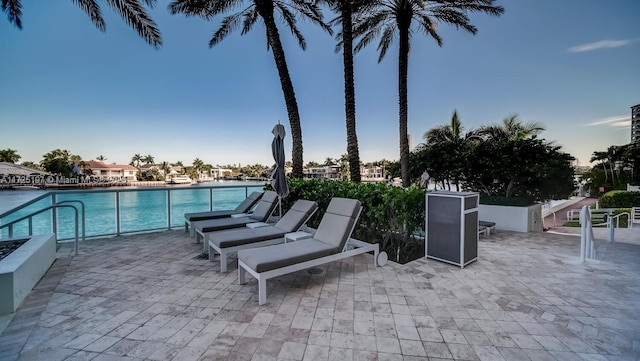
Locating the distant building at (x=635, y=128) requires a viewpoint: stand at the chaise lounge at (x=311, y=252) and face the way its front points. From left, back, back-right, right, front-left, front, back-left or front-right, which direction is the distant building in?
back

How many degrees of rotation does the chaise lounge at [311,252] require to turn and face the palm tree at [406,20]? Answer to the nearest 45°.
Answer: approximately 180°

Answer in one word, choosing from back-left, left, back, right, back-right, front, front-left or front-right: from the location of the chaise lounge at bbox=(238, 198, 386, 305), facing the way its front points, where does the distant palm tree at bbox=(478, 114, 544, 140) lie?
back

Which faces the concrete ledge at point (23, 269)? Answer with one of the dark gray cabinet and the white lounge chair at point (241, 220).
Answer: the white lounge chair

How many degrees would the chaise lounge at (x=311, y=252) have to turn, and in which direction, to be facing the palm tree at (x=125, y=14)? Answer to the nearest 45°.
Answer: approximately 90° to its right

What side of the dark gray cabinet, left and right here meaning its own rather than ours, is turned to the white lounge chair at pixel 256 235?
right

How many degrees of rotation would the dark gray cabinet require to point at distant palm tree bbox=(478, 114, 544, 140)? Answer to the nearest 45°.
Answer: approximately 135° to its left

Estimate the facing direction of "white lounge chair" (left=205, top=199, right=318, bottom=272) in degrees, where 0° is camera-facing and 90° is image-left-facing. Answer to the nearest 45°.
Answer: approximately 45°

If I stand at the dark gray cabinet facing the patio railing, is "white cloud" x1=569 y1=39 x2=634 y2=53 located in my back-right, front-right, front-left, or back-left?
back-right

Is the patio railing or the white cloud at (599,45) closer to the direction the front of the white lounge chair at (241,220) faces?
the patio railing

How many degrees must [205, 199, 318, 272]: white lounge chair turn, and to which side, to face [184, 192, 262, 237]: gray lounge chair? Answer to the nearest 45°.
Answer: approximately 135° to its right

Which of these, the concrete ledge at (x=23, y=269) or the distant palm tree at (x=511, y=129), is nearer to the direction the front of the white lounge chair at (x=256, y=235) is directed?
the concrete ledge

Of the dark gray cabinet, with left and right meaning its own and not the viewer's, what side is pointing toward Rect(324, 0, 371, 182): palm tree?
back
